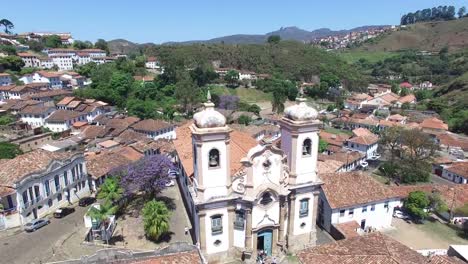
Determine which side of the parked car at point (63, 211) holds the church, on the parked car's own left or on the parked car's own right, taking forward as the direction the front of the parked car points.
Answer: on the parked car's own left

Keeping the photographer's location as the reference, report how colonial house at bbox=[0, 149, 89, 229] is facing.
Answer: facing the viewer and to the right of the viewer

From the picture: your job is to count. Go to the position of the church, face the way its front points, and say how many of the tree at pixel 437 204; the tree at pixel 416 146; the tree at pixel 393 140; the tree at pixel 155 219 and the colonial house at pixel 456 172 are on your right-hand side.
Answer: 1

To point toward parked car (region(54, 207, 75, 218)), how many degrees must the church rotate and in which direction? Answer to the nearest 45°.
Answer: approximately 90° to its right

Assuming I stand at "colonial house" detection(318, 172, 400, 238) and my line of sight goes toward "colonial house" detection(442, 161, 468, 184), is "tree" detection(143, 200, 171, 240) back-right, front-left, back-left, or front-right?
back-left

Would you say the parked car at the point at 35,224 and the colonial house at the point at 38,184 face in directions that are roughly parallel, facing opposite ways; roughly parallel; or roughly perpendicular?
roughly perpendicular

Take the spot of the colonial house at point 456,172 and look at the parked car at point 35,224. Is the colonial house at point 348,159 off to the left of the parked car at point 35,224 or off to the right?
right

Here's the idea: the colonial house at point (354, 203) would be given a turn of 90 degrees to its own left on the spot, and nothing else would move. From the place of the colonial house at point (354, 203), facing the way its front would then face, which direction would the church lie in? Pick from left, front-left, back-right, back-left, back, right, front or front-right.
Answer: back

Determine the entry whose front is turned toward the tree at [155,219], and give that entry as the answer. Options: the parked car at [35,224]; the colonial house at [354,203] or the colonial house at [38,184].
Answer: the colonial house at [38,184]

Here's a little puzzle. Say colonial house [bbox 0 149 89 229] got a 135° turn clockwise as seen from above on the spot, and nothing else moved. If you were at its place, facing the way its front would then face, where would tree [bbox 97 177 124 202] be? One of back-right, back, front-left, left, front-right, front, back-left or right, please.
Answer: back-left

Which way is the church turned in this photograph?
toward the camera

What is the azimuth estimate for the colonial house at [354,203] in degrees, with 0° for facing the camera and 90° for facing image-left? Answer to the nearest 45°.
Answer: approximately 315°

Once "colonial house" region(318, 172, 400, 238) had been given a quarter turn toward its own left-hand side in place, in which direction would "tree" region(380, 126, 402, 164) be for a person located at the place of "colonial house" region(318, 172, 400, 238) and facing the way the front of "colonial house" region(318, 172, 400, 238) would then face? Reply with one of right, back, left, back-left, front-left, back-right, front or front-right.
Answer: front-left

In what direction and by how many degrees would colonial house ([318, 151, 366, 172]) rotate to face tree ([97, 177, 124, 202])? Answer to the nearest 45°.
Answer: approximately 90° to its right

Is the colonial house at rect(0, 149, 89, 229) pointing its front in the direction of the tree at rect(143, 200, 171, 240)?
yes

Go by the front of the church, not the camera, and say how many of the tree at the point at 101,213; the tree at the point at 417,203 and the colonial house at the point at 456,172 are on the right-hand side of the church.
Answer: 1
